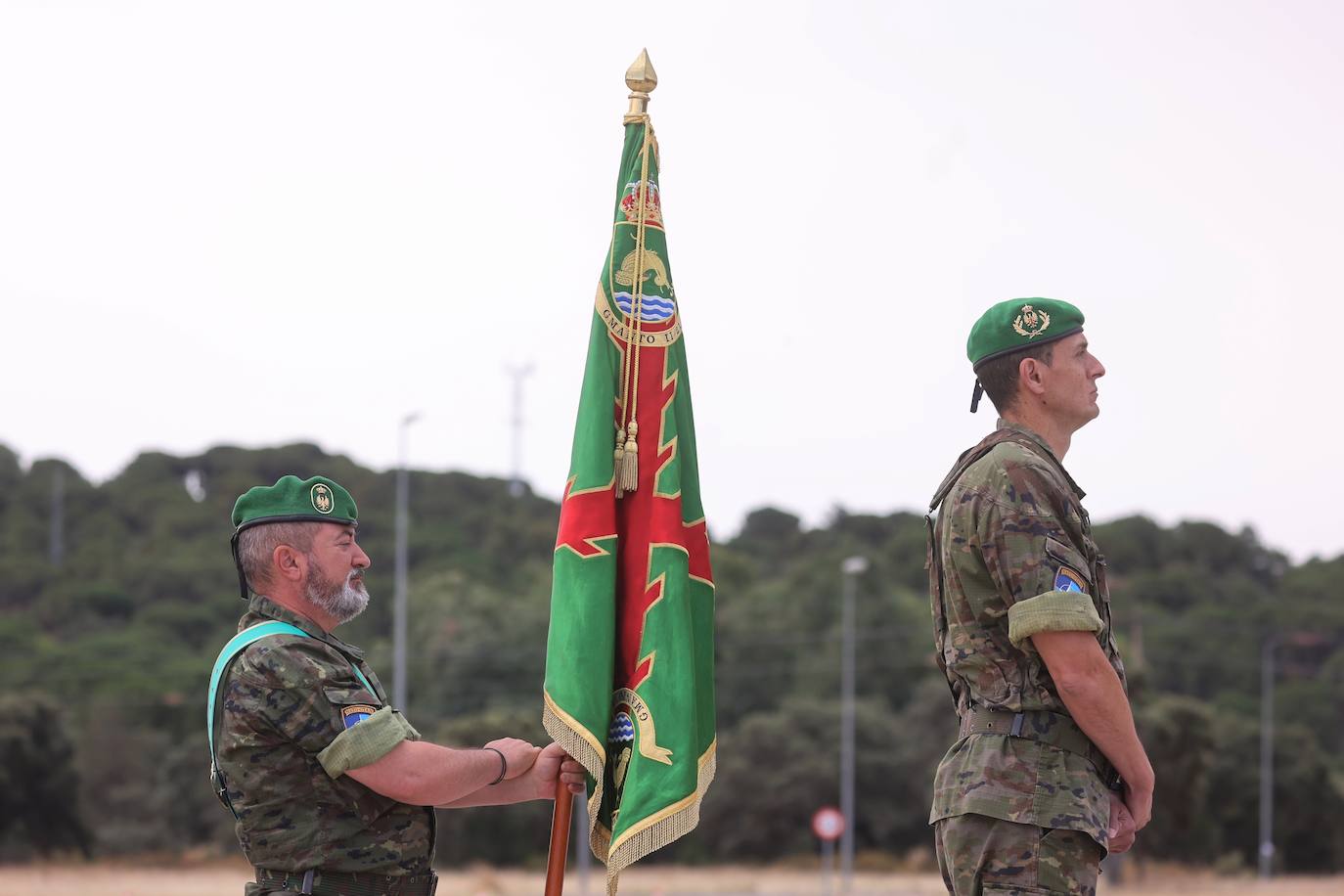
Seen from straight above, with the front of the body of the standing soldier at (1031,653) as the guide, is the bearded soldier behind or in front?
behind

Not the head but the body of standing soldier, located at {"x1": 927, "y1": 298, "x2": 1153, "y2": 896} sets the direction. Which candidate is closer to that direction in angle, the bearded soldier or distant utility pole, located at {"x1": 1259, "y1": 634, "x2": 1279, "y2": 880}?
the distant utility pole

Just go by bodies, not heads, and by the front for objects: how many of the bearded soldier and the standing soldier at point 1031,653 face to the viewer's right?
2

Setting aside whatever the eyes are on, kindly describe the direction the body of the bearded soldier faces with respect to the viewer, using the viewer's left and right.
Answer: facing to the right of the viewer

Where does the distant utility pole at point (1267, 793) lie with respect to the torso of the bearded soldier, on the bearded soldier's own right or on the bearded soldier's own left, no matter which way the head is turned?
on the bearded soldier's own left

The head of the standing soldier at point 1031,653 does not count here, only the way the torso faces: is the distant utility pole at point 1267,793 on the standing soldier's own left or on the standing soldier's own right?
on the standing soldier's own left

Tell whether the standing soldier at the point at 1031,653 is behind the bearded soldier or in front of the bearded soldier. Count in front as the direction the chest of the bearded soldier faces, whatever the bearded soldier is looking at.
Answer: in front

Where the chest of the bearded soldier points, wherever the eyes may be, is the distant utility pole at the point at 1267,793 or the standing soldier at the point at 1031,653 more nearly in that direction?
the standing soldier

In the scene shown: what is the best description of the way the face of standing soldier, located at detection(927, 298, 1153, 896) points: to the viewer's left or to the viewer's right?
to the viewer's right

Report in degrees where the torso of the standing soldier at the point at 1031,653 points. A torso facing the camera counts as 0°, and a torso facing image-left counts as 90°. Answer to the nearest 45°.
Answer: approximately 270°

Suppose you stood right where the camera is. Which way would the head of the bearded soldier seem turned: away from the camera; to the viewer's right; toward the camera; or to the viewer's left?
to the viewer's right
